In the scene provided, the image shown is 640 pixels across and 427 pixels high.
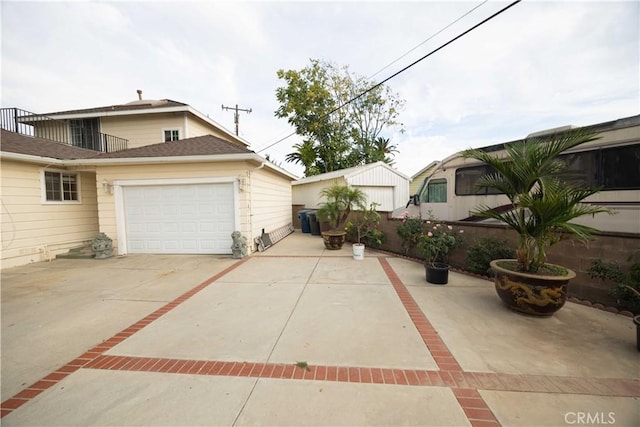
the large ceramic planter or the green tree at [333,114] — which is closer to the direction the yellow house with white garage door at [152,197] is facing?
the large ceramic planter

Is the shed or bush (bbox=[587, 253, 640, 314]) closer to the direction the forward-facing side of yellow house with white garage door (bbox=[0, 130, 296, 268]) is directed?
the bush

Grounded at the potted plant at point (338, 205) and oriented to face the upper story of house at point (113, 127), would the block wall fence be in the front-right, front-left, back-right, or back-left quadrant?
back-left

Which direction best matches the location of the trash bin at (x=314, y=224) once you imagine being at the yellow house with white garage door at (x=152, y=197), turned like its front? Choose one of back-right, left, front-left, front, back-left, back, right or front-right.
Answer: left

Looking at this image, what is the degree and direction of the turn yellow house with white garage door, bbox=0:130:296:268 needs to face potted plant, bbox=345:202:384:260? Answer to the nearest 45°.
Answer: approximately 45° to its left

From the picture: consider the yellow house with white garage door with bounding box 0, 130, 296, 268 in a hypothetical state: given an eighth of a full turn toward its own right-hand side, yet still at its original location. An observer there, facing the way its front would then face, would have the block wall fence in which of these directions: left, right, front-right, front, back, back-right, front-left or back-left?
left

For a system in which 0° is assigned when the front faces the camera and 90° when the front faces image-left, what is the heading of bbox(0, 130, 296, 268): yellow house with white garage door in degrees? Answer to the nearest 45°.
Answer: approximately 0°

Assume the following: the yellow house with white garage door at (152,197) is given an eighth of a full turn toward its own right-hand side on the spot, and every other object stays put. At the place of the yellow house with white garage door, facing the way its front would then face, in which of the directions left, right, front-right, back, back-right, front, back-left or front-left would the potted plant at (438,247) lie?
left

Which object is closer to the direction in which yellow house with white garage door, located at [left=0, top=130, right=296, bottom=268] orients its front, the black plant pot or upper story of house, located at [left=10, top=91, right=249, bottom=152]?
the black plant pot

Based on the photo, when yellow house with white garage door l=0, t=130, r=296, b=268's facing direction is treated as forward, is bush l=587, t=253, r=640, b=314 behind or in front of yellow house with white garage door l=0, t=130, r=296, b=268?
in front

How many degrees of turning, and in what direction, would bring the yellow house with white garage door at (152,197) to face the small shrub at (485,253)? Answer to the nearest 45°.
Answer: approximately 45° to its left

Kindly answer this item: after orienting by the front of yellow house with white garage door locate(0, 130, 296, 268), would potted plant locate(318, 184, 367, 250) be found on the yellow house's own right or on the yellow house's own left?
on the yellow house's own left

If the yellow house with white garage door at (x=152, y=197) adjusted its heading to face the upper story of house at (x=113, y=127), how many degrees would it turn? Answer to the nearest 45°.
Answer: approximately 180°

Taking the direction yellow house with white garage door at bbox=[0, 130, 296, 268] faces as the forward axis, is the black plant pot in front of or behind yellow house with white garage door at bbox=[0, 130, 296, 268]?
in front

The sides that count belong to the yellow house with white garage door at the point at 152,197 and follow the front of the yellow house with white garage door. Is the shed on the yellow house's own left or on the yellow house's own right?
on the yellow house's own left
